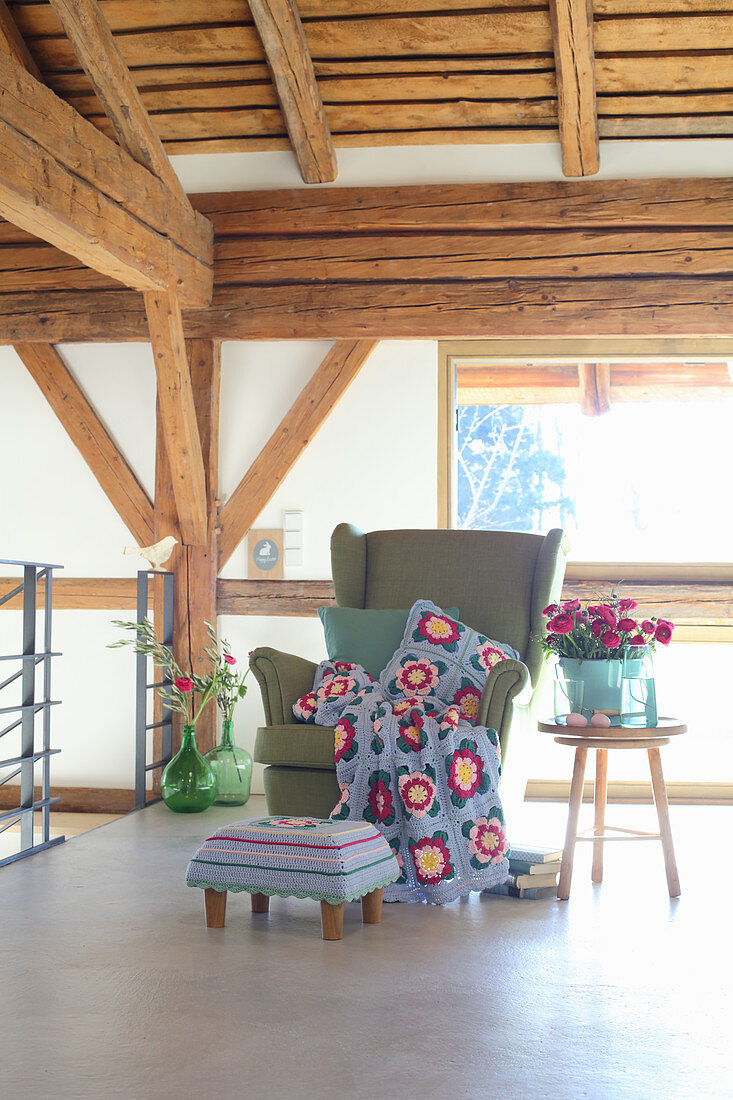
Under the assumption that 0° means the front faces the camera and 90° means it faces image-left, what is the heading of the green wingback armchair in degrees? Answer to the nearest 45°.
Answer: approximately 45°

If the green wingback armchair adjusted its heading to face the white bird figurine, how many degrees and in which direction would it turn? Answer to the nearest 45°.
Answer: approximately 90° to its right

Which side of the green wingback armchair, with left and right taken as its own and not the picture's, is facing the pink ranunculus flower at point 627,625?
left

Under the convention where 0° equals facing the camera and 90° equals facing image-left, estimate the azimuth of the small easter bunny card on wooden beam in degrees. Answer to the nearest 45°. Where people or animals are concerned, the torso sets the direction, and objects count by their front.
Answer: approximately 0°

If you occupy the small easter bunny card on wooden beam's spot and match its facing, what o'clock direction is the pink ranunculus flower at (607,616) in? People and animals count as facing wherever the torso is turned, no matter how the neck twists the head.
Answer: The pink ranunculus flower is roughly at 11 o'clock from the small easter bunny card on wooden beam.

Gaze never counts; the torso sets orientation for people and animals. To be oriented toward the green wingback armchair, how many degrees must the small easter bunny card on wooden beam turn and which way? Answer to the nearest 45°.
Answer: approximately 45° to its left

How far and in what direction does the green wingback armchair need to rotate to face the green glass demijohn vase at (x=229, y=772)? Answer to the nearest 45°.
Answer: approximately 90° to its right

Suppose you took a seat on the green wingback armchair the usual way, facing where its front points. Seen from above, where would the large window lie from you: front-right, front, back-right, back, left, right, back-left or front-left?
back

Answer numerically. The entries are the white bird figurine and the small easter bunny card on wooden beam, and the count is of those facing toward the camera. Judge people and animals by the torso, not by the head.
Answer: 1

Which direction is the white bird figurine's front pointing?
to the viewer's right
